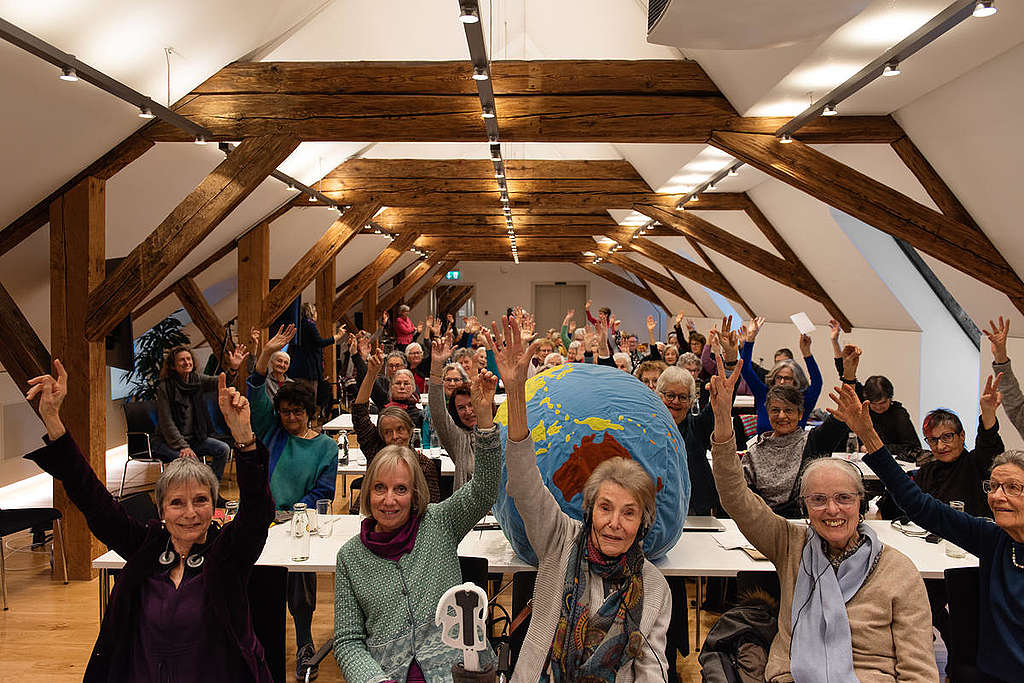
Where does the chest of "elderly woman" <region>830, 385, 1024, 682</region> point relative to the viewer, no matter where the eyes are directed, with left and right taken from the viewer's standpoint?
facing the viewer

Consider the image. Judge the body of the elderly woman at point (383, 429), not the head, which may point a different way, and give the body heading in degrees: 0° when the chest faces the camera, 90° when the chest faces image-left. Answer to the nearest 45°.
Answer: approximately 0°

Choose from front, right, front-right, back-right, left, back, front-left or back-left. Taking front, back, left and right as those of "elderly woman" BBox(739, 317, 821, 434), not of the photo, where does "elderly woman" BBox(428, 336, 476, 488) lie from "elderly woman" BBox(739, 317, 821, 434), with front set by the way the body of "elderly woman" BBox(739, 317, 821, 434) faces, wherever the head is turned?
front-right

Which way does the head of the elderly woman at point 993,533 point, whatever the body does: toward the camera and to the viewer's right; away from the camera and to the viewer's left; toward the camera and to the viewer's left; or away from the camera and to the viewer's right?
toward the camera and to the viewer's left

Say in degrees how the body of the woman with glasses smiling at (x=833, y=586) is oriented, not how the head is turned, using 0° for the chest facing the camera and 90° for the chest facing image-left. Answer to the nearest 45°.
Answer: approximately 0°

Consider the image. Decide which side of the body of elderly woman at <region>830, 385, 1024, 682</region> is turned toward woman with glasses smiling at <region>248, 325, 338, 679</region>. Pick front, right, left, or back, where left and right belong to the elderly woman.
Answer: right

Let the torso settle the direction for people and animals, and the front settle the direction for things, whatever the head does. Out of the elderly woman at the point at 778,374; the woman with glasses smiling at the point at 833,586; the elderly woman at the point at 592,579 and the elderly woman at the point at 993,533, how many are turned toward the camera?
4

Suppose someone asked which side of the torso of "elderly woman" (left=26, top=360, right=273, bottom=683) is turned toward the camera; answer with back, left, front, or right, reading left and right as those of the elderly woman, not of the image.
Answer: front

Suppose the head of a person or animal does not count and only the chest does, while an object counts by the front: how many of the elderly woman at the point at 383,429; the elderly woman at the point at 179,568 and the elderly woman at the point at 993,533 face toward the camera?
3

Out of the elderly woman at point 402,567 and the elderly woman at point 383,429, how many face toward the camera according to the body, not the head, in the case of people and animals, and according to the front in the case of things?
2

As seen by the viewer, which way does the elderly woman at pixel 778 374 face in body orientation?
toward the camera

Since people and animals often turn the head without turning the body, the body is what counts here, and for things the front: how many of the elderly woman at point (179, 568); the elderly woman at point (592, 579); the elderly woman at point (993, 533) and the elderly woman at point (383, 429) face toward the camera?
4

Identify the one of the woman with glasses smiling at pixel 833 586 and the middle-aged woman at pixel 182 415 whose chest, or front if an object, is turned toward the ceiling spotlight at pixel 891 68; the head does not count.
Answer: the middle-aged woman
